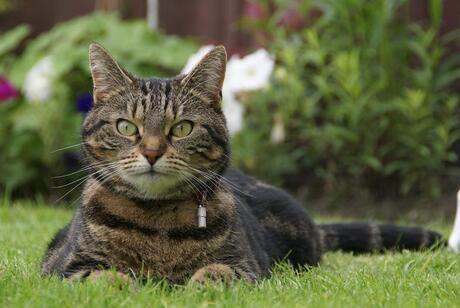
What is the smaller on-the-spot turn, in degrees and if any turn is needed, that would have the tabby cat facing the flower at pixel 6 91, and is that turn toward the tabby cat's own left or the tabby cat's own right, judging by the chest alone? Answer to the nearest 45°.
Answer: approximately 90° to the tabby cat's own right

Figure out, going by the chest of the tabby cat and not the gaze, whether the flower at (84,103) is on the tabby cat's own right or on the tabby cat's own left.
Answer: on the tabby cat's own right

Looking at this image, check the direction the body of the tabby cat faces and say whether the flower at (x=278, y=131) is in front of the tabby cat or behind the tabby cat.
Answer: behind

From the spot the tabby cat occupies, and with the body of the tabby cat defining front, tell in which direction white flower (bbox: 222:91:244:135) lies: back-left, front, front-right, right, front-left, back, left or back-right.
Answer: back-right

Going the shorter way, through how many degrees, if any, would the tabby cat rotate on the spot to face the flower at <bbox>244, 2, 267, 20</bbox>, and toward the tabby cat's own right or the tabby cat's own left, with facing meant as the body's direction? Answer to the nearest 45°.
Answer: approximately 135° to the tabby cat's own right

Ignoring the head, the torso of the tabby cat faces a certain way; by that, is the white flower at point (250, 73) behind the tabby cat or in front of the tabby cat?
behind

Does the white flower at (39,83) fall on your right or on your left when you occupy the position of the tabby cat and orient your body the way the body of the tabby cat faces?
on your right

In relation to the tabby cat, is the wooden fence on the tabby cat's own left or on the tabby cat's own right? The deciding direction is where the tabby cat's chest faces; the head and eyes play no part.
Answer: on the tabby cat's own right
